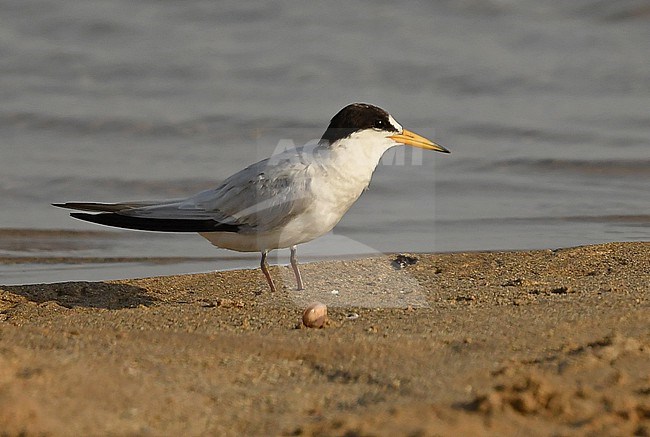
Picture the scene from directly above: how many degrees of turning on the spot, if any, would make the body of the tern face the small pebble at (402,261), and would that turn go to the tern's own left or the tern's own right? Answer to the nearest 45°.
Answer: approximately 45° to the tern's own left

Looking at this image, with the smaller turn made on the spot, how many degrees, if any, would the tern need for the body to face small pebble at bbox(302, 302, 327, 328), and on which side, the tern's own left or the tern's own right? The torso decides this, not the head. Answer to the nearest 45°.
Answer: approximately 90° to the tern's own right

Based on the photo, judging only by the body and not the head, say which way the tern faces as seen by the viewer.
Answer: to the viewer's right
